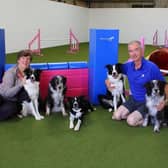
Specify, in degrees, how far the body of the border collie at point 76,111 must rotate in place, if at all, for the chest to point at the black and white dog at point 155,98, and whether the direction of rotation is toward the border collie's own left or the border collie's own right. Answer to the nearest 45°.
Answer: approximately 135° to the border collie's own left

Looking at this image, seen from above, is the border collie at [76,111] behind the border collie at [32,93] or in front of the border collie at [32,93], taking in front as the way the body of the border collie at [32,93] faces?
in front

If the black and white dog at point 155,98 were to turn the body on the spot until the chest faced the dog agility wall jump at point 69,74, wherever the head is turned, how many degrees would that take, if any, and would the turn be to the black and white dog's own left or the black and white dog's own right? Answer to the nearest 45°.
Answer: approximately 135° to the black and white dog's own right

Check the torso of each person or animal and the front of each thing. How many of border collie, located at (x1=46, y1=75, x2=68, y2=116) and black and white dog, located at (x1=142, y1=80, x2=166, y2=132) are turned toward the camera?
2

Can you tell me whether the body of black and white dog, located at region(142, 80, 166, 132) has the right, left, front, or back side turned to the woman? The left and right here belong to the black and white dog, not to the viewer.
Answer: right

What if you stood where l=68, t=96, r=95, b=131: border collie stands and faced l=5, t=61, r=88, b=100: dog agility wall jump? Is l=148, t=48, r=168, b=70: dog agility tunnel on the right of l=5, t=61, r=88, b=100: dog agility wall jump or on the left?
right

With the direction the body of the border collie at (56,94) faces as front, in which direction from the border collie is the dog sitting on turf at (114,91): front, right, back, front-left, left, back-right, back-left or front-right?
left

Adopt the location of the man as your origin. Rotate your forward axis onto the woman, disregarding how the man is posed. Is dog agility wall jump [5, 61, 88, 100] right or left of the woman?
right
